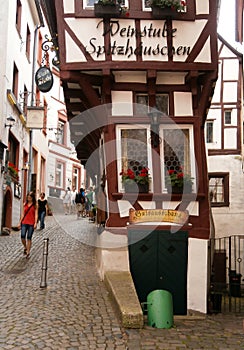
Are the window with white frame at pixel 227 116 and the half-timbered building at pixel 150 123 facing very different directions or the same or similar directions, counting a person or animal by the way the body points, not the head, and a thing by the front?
same or similar directions

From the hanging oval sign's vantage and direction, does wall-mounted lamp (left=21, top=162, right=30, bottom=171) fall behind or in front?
behind

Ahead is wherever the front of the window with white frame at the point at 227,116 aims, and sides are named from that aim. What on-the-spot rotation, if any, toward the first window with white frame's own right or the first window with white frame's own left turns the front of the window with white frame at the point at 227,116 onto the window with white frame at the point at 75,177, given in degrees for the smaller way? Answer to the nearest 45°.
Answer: approximately 135° to the first window with white frame's own right

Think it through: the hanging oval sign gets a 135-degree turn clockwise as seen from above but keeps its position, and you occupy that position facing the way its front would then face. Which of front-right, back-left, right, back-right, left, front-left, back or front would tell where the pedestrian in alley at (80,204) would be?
front-right

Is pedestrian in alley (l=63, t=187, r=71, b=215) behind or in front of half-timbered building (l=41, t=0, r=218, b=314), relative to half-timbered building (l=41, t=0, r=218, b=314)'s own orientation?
behind

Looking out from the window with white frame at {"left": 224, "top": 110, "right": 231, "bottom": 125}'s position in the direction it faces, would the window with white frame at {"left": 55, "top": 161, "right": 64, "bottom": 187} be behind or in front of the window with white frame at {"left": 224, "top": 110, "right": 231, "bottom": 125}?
behind

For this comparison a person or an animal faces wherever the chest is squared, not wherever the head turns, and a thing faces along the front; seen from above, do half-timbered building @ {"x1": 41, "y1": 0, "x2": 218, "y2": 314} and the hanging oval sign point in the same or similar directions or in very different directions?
same or similar directions

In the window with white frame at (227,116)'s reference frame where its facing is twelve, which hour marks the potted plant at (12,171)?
The potted plant is roughly at 2 o'clock from the window with white frame.

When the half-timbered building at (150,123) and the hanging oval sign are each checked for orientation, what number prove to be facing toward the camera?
2

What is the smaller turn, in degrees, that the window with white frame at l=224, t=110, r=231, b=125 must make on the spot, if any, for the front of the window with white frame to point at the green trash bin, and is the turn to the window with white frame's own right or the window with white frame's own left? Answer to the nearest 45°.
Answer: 0° — it already faces it

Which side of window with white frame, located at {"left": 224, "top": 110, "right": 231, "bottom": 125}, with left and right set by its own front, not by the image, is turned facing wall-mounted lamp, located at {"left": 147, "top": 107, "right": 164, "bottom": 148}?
front

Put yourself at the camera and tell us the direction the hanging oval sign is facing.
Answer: facing the viewer

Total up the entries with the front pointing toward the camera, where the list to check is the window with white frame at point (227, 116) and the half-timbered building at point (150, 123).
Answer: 2

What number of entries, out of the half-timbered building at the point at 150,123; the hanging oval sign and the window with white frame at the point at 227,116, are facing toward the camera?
3

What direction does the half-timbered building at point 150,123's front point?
toward the camera
